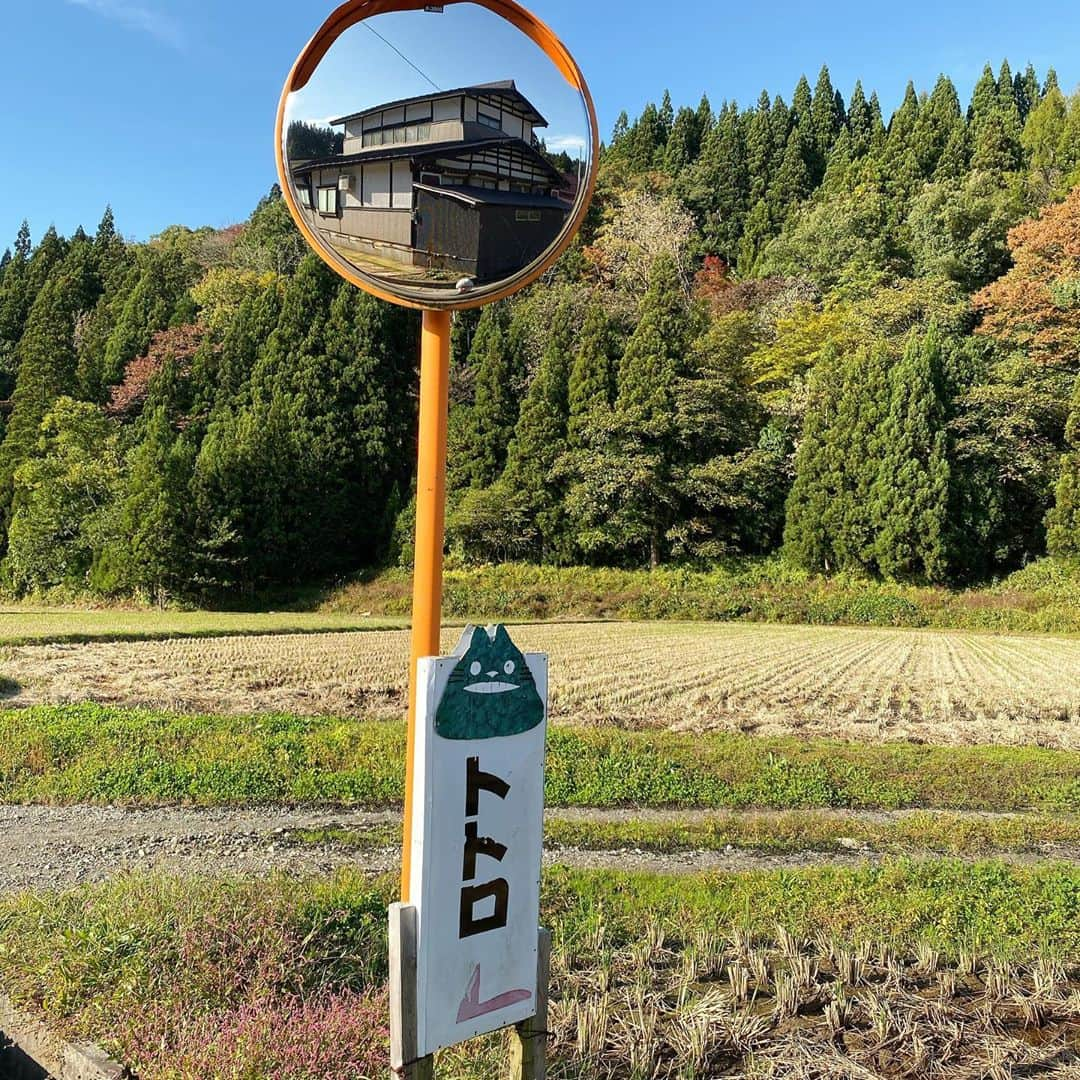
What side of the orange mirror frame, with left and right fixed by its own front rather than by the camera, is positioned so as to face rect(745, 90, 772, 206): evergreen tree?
back

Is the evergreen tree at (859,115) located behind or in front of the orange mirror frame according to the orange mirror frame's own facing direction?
behind

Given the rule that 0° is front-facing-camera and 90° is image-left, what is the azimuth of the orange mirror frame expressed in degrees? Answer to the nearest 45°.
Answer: approximately 0°

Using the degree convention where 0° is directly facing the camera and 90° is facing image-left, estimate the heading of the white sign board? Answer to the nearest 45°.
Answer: approximately 315°

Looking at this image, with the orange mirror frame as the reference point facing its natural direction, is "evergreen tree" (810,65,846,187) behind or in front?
behind

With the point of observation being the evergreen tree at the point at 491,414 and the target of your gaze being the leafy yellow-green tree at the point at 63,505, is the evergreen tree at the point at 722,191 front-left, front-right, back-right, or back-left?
back-right

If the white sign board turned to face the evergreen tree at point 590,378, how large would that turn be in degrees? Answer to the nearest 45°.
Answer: approximately 135° to its left

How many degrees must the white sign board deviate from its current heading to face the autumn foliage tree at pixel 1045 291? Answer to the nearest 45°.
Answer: approximately 90° to its left

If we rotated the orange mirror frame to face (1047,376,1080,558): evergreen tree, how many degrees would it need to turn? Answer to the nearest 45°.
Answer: approximately 135° to its left
